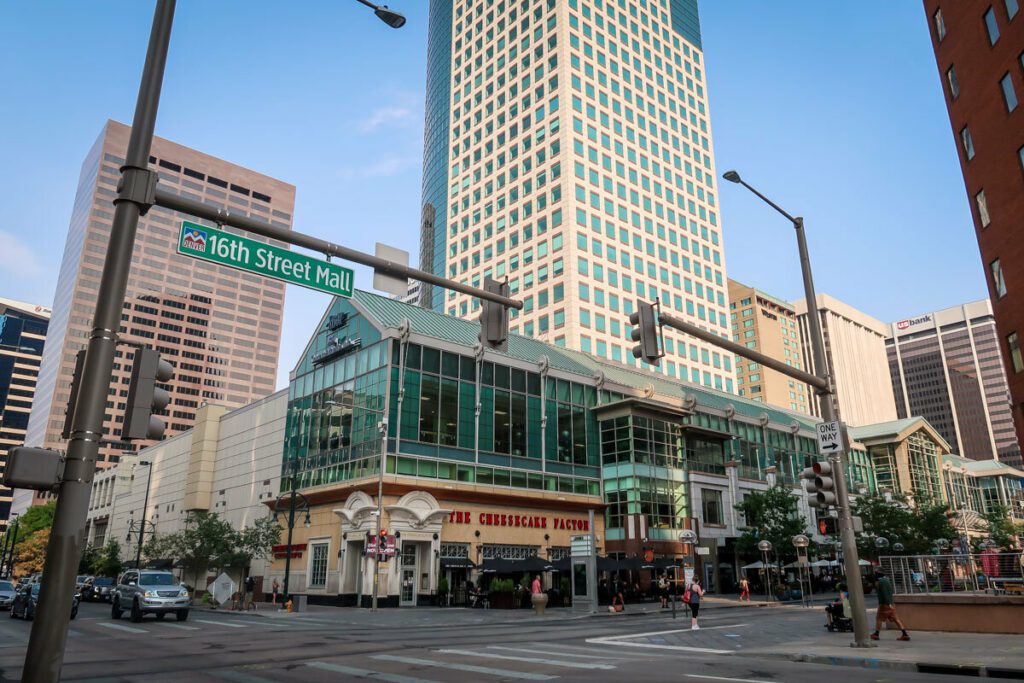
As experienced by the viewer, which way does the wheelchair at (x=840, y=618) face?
facing to the left of the viewer

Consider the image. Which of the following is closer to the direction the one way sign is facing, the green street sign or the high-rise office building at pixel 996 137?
the green street sign

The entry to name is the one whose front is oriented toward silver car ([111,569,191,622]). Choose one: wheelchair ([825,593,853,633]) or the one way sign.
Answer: the wheelchair

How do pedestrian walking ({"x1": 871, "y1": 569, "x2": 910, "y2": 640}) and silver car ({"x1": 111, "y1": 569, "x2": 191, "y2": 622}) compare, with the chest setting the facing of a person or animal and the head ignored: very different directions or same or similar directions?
very different directions
